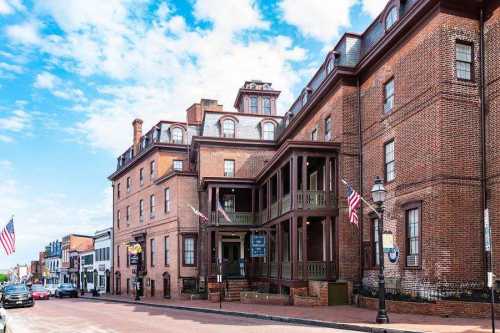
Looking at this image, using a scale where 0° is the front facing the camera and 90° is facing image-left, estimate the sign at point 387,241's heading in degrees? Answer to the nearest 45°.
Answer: approximately 0°

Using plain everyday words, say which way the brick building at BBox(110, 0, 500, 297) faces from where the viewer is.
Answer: facing the viewer and to the left of the viewer

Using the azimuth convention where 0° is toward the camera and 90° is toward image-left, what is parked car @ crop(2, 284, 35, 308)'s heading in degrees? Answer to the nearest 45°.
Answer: approximately 0°
